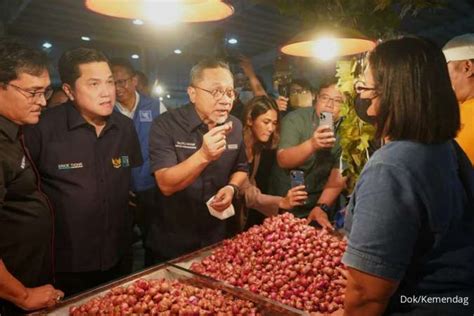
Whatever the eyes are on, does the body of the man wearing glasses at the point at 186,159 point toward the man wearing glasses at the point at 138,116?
no

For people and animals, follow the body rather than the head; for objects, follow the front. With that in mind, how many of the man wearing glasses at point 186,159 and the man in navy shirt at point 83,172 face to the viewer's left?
0

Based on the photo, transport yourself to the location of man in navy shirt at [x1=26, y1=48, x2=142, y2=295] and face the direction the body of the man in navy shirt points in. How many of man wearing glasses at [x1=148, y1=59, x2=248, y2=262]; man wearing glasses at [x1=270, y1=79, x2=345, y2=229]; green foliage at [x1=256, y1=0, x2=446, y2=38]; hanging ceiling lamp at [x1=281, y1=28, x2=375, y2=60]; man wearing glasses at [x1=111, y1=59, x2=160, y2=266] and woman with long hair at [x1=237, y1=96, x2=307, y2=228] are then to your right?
0

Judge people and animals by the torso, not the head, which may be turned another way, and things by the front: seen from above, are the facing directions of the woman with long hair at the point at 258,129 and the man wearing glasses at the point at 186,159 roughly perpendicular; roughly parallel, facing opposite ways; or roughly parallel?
roughly parallel

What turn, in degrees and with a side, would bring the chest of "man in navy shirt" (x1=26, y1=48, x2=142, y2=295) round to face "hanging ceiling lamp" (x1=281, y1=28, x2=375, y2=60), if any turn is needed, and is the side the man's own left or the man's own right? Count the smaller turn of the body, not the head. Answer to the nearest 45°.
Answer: approximately 45° to the man's own left

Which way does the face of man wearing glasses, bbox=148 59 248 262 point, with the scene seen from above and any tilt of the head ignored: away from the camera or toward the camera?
toward the camera

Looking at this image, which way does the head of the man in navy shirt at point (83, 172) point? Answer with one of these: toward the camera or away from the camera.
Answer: toward the camera

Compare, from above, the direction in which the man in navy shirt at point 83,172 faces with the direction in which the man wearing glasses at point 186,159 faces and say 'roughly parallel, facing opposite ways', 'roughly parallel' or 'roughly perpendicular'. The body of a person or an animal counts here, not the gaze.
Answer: roughly parallel

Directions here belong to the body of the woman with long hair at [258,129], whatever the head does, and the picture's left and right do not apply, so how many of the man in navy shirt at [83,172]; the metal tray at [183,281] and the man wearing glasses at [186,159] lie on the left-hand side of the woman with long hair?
0

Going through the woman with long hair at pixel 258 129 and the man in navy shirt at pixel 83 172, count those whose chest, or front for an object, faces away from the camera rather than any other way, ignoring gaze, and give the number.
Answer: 0

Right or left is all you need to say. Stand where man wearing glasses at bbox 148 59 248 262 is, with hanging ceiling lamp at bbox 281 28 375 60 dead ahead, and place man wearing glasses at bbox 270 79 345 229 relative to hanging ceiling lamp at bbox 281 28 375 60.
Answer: left

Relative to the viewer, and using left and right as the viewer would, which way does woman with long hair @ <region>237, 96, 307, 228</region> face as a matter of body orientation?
facing the viewer and to the right of the viewer

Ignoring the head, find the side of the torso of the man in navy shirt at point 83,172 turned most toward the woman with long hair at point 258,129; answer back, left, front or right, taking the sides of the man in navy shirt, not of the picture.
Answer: left
